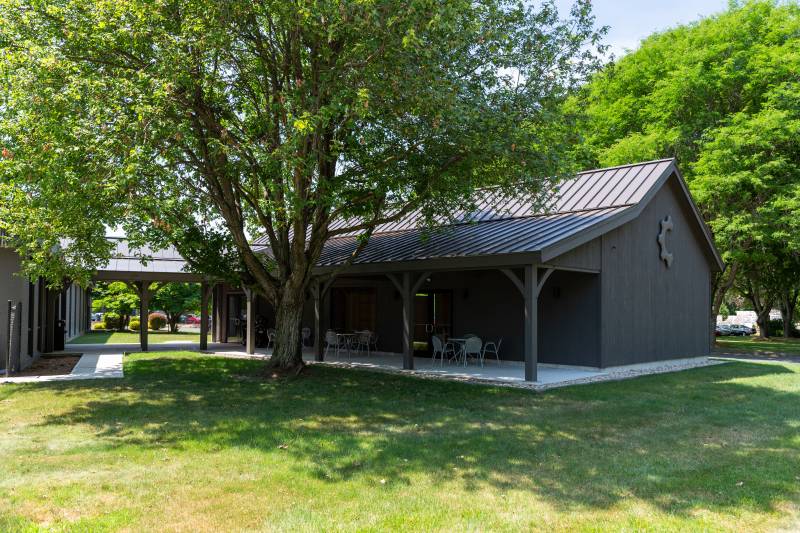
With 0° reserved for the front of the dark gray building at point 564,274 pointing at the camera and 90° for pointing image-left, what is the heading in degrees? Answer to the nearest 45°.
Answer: approximately 45°

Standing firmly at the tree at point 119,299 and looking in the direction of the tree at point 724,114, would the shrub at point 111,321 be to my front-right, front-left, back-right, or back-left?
back-left

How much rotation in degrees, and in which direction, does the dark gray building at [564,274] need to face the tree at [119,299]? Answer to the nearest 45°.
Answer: approximately 90° to its right

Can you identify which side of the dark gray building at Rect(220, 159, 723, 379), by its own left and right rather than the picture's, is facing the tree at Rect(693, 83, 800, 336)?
back

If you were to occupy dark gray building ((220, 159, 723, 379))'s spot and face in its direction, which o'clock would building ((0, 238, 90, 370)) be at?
The building is roughly at 1 o'clock from the dark gray building.

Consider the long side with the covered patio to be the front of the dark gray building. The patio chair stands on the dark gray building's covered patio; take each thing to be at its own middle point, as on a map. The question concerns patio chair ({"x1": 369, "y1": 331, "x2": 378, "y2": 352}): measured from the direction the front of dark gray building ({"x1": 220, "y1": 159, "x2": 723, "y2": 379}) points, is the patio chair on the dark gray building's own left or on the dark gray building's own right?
on the dark gray building's own right

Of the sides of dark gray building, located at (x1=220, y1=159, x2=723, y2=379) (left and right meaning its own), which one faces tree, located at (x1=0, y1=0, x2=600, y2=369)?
front

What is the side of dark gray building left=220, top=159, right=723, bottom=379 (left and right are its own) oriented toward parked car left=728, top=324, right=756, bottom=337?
back

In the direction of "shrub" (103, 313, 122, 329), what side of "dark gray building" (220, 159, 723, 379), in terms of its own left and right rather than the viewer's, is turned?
right

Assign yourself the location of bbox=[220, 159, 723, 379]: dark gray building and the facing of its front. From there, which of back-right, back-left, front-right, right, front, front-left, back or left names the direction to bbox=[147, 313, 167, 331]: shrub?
right
